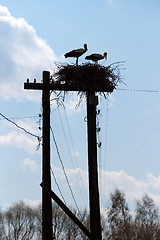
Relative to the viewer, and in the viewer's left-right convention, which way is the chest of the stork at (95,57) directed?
facing to the right of the viewer

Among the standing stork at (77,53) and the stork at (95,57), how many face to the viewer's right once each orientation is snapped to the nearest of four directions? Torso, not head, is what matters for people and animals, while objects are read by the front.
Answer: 2

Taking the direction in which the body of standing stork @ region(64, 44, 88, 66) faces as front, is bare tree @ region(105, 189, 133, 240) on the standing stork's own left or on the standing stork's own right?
on the standing stork's own left

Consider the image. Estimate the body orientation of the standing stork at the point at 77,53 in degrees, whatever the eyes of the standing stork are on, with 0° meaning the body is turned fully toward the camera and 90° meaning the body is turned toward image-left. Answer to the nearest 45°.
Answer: approximately 270°
